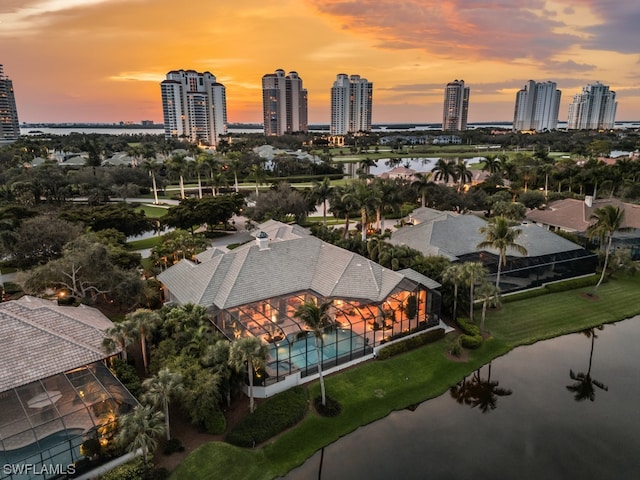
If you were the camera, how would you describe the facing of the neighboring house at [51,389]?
facing away from the viewer and to the left of the viewer

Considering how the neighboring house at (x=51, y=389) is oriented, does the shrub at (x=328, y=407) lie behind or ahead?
behind

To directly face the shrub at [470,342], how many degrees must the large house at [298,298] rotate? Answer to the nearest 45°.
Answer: approximately 135° to its right

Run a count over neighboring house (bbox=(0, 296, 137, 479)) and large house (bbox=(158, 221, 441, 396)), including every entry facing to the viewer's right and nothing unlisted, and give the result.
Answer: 0

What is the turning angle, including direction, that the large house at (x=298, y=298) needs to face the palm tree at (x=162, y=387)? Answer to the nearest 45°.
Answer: approximately 90° to its left

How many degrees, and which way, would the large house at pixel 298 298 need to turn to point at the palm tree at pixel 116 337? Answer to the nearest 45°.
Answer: approximately 90° to its left

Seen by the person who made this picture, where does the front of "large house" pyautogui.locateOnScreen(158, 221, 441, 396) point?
facing away from the viewer and to the left of the viewer

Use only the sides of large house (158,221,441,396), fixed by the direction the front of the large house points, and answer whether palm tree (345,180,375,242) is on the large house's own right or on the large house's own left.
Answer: on the large house's own right

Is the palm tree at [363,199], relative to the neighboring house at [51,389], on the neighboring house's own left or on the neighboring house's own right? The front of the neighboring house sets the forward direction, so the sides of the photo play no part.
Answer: on the neighboring house's own right

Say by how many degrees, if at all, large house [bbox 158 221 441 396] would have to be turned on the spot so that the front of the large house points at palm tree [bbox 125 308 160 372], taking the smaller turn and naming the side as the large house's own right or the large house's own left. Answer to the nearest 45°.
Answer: approximately 90° to the large house's own left

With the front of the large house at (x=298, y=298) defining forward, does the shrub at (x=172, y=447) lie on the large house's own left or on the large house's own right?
on the large house's own left

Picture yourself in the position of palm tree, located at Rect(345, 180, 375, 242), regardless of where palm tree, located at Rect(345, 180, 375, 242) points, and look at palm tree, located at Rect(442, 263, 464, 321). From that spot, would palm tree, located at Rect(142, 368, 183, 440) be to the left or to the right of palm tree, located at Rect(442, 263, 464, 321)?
right

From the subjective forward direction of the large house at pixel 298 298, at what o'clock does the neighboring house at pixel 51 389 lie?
The neighboring house is roughly at 9 o'clock from the large house.
